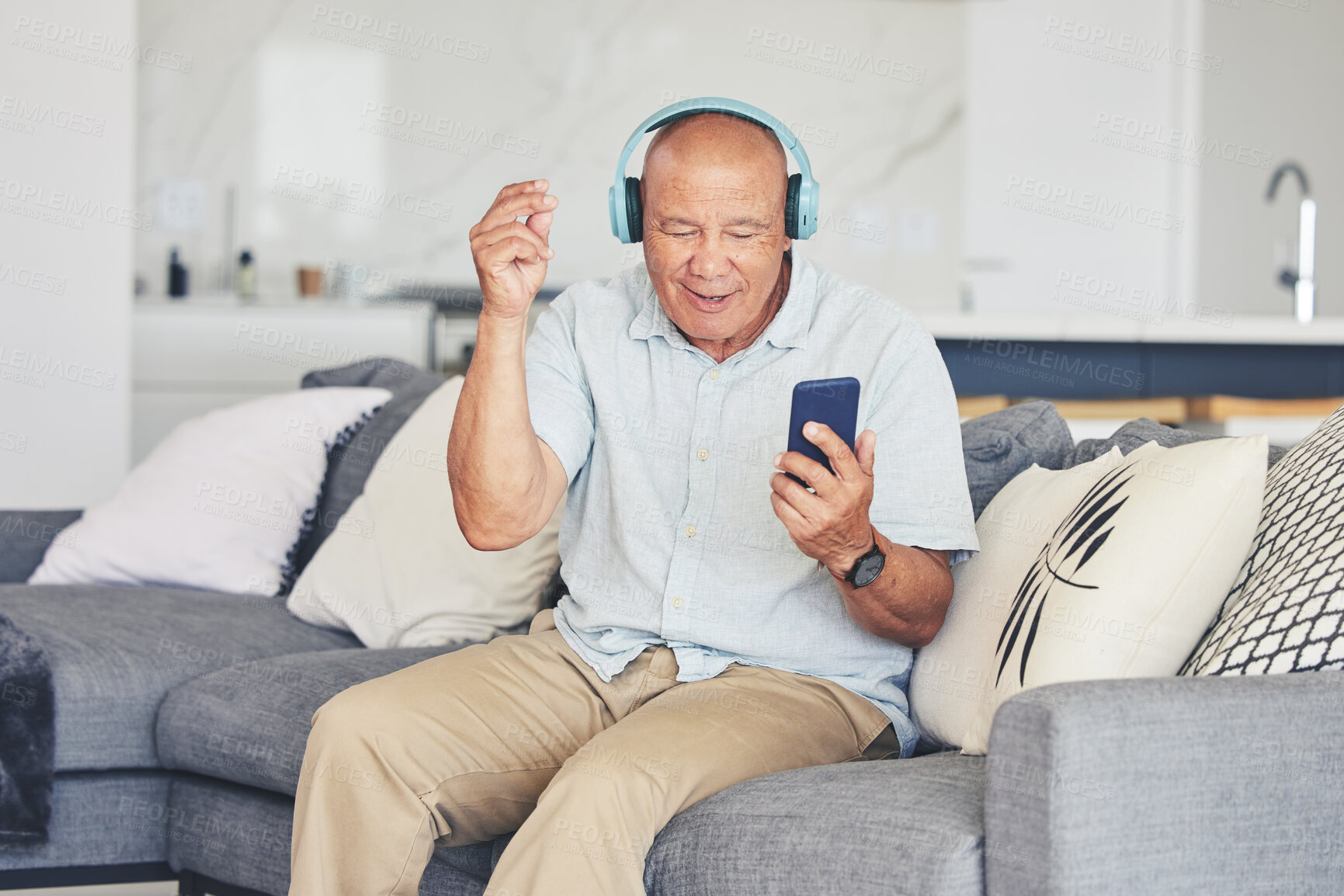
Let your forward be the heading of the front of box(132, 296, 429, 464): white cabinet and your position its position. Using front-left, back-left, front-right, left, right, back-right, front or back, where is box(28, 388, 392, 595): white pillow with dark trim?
front

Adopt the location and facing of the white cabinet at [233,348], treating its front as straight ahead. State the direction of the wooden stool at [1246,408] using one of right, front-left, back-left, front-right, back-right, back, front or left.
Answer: front-left

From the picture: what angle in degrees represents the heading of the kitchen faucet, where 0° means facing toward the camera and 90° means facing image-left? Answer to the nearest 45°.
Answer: approximately 90°

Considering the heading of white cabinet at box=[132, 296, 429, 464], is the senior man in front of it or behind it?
in front

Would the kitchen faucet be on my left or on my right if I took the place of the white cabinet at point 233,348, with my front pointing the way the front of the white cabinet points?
on my left

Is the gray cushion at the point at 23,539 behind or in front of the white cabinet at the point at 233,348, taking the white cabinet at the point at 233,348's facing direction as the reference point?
in front

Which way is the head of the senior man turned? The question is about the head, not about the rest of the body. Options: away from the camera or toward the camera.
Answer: toward the camera

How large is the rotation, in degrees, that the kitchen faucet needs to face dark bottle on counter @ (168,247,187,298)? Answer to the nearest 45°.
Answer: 0° — it already faces it

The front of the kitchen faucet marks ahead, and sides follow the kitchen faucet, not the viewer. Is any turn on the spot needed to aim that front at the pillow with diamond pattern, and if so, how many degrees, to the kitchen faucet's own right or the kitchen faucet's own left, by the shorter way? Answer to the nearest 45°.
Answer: approximately 90° to the kitchen faucet's own left

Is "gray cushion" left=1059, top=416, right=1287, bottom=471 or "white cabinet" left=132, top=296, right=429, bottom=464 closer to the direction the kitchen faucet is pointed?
the white cabinet

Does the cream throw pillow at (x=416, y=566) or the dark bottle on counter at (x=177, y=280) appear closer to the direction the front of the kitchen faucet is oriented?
the dark bottle on counter

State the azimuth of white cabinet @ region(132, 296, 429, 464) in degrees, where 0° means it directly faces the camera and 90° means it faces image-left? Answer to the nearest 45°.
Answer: approximately 0°

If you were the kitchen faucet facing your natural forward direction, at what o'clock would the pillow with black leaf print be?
The pillow with black leaf print is roughly at 9 o'clock from the kitchen faucet.

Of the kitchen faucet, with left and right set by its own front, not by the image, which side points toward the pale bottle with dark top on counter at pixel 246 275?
front
